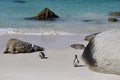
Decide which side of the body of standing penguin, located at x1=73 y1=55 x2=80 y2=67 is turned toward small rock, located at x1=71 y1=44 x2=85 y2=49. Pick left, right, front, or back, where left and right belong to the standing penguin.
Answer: back

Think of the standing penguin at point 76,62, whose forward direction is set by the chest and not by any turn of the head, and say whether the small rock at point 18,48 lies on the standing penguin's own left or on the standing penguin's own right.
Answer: on the standing penguin's own right

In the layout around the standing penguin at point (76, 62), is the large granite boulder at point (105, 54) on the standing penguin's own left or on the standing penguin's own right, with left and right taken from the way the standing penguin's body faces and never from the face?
on the standing penguin's own left

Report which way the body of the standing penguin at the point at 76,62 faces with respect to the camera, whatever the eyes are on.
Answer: toward the camera
